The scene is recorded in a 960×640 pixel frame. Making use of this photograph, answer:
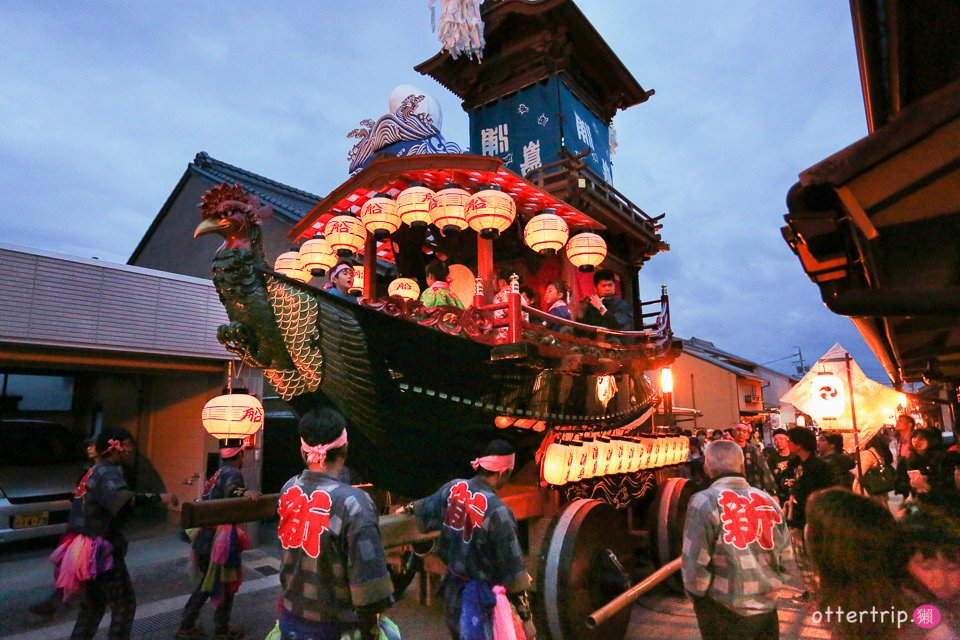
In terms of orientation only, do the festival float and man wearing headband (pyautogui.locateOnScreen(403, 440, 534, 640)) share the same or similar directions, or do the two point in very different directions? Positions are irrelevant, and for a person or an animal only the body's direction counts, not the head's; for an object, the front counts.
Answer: very different directions

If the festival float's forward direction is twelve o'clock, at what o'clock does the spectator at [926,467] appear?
The spectator is roughly at 7 o'clock from the festival float.

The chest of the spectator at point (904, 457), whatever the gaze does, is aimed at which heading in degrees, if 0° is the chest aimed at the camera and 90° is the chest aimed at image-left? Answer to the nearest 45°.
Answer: approximately 45°

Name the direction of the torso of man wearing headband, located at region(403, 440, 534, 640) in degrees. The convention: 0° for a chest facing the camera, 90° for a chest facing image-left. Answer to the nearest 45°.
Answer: approximately 225°

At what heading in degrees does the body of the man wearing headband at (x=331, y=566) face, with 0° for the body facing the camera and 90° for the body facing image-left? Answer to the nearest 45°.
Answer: approximately 225°

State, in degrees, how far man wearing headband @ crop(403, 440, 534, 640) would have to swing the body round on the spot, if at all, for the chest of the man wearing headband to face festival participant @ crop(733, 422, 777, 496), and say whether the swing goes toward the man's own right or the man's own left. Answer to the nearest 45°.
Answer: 0° — they already face them

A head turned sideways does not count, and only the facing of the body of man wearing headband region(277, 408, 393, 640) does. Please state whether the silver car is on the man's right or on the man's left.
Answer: on the man's left
